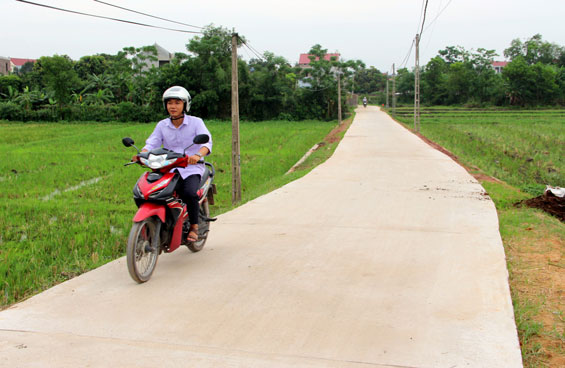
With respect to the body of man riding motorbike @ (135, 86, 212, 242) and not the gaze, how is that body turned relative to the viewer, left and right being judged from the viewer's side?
facing the viewer and to the left of the viewer

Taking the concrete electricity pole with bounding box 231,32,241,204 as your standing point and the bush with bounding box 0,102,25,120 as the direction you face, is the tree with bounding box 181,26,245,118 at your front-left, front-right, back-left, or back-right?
front-right

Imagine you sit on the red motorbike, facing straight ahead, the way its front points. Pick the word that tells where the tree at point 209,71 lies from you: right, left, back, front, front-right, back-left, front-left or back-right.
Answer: back-right

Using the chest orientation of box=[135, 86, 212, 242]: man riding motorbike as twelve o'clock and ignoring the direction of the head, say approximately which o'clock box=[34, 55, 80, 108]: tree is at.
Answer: The tree is roughly at 4 o'clock from the man riding motorbike.

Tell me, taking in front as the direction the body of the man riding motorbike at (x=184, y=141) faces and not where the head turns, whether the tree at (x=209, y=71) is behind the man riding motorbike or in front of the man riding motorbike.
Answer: behind

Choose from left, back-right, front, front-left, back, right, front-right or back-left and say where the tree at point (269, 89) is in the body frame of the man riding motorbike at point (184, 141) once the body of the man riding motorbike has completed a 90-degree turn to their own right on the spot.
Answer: front-right

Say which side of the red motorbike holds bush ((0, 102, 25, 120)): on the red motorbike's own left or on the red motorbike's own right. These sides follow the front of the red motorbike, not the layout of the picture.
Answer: on the red motorbike's own right

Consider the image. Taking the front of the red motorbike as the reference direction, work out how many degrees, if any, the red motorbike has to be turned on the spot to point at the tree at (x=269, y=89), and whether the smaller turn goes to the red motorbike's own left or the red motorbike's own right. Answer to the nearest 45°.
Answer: approximately 135° to the red motorbike's own right

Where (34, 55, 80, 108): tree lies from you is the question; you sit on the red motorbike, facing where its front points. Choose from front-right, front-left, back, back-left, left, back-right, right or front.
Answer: back-right
